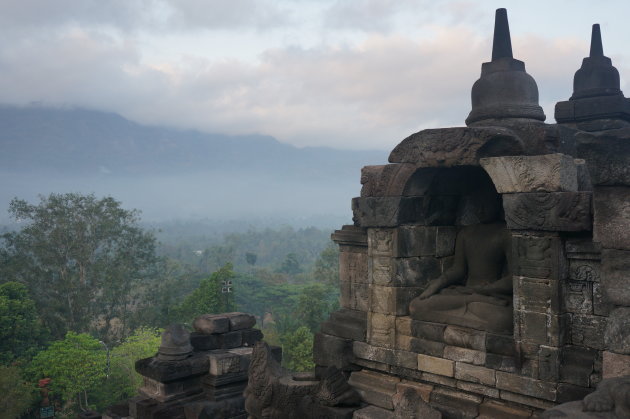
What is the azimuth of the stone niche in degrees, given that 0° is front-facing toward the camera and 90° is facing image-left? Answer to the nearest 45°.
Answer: approximately 45°

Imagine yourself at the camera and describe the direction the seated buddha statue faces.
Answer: facing the viewer and to the left of the viewer

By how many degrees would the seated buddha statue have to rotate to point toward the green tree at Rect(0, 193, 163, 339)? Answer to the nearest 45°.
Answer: approximately 90° to its right

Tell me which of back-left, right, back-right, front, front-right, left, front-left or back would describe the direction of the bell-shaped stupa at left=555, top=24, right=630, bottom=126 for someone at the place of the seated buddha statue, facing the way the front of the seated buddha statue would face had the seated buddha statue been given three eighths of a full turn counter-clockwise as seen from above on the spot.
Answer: front-left

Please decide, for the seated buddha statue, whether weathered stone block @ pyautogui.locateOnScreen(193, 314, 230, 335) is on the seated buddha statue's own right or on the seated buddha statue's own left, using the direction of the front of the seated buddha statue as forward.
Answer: on the seated buddha statue's own right

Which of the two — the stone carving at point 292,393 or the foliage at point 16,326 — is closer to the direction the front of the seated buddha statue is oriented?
the stone carving

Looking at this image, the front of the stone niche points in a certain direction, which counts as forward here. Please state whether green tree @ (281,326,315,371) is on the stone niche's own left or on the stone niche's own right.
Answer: on the stone niche's own right

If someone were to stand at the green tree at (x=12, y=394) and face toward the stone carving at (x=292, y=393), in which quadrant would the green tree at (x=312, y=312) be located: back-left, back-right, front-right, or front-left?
back-left

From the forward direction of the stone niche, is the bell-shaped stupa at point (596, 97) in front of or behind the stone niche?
behind

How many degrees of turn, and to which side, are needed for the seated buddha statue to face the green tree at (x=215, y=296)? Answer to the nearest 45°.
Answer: approximately 90° to its right

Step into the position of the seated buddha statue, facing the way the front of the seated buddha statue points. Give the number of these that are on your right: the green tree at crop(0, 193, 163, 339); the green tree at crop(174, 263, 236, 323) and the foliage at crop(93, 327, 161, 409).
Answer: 3
